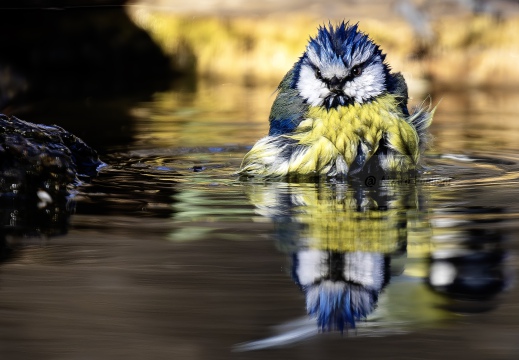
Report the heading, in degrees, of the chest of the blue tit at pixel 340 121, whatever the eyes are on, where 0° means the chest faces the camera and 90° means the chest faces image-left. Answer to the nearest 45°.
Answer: approximately 0°
